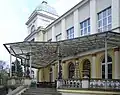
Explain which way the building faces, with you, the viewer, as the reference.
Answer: facing the viewer and to the left of the viewer
